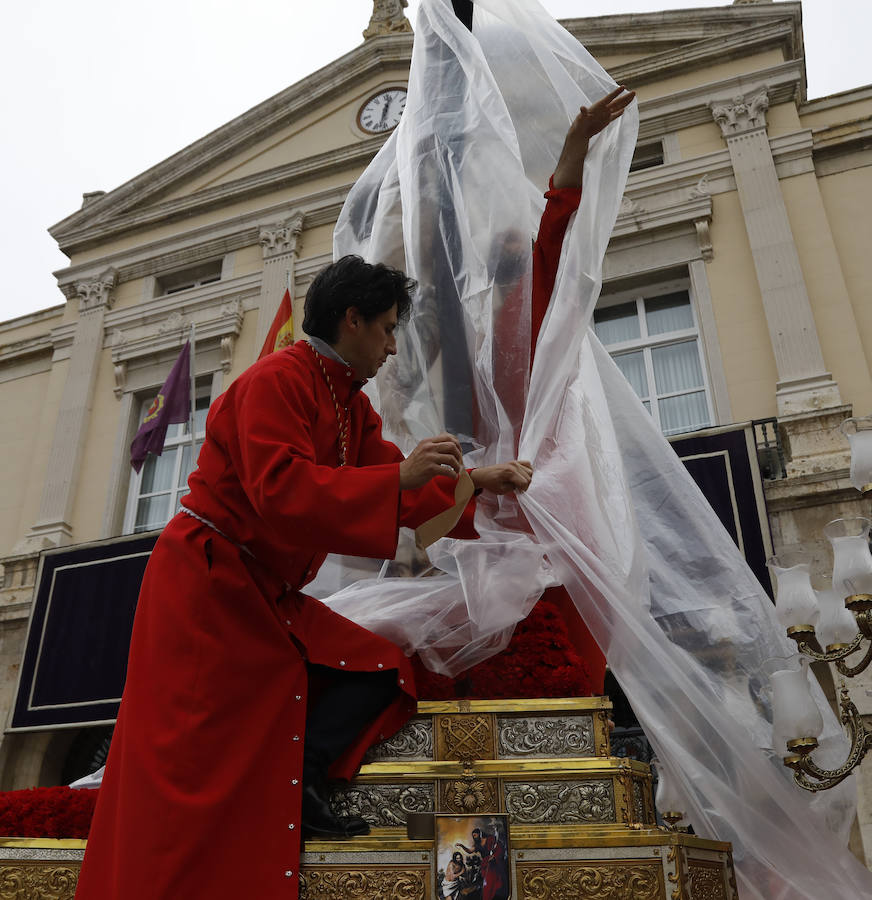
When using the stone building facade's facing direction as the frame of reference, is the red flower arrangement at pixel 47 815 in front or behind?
in front

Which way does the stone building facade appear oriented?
toward the camera

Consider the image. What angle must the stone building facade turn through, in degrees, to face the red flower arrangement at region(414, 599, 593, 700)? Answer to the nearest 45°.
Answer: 0° — it already faces it

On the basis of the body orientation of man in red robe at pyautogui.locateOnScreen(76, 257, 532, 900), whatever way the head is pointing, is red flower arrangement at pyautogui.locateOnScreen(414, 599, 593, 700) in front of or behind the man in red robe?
in front

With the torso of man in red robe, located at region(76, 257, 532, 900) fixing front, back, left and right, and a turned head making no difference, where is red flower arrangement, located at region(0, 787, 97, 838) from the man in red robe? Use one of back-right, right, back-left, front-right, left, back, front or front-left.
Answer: back-left

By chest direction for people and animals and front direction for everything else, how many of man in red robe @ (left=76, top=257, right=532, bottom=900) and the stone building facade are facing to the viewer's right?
1

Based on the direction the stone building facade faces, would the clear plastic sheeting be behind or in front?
in front

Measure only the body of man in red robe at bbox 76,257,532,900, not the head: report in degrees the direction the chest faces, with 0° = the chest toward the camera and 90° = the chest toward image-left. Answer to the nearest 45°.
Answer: approximately 270°

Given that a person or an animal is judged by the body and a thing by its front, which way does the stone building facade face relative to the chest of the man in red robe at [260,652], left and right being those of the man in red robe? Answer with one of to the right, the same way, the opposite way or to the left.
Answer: to the right

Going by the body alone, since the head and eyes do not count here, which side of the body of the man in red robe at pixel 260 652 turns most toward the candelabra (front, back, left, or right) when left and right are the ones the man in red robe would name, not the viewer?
front
